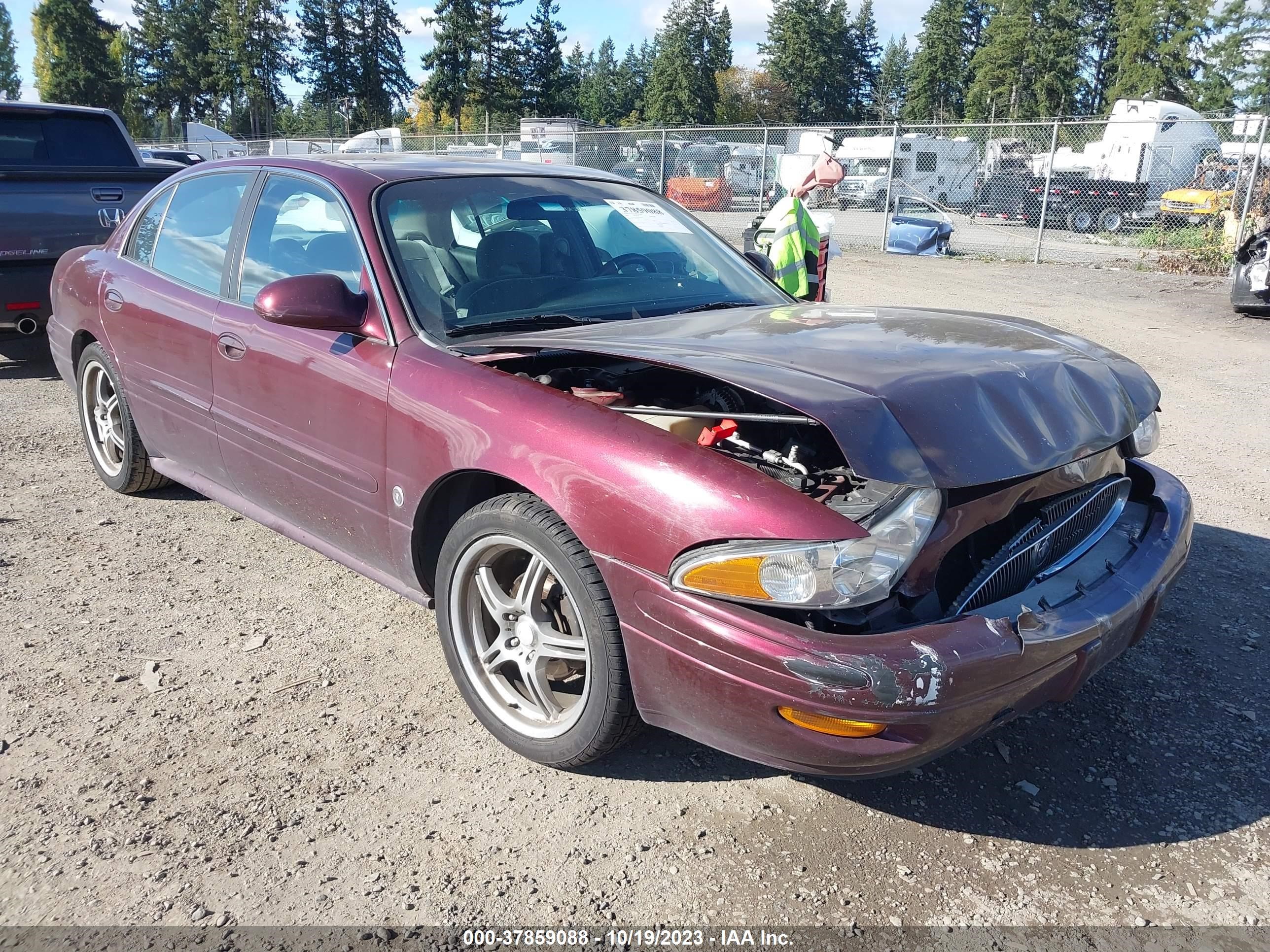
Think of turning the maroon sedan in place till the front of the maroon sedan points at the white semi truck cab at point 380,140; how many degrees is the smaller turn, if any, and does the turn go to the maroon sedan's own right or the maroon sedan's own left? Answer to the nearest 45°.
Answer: approximately 135° to the maroon sedan's own left

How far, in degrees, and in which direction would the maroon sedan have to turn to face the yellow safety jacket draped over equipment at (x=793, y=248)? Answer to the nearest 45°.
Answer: approximately 135° to its left

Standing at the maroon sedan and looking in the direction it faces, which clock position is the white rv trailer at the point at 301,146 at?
The white rv trailer is roughly at 7 o'clock from the maroon sedan.

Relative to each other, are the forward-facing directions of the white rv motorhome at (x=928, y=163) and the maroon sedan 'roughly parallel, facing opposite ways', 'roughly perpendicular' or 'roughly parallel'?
roughly perpendicular

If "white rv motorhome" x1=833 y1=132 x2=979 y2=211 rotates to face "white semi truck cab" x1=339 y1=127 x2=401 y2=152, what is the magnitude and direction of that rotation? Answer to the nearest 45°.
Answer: approximately 45° to its right

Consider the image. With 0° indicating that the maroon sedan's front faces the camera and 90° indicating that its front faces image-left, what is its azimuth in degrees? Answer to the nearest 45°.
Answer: approximately 315°

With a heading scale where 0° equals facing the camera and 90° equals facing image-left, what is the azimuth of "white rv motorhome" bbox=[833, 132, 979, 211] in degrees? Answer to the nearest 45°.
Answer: approximately 45°

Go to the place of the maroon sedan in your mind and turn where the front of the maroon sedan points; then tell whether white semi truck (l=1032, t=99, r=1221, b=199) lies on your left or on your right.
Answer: on your left

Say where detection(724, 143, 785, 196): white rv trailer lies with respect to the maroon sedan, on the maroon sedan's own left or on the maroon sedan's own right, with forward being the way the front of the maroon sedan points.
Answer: on the maroon sedan's own left

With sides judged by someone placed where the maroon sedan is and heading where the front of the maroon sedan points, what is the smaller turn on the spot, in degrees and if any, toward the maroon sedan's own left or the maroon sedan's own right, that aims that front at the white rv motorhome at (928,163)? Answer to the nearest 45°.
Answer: approximately 135° to the maroon sedan's own left
